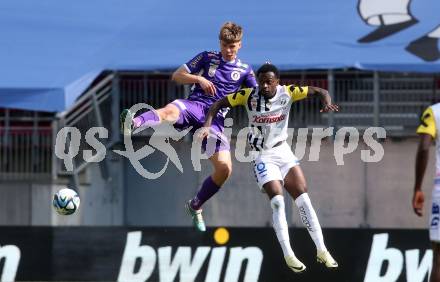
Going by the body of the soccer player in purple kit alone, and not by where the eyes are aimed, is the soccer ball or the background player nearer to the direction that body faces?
the soccer ball

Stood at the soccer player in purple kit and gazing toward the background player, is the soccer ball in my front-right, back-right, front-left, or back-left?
back-right

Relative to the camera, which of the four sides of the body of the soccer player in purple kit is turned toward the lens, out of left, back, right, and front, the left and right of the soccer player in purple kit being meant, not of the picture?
front

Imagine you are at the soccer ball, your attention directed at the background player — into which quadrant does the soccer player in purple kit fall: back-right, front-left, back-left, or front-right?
front-left
